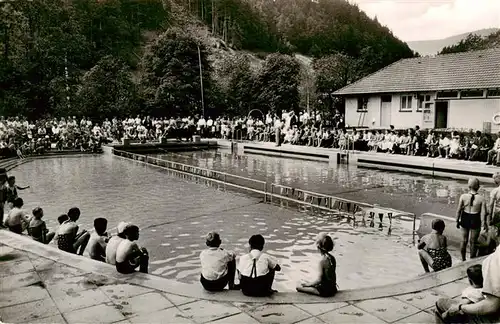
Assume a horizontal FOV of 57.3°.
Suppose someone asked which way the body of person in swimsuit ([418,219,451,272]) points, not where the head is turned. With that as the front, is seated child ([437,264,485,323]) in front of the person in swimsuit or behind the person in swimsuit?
behind

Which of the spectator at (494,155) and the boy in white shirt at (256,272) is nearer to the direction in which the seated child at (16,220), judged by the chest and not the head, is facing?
the spectator

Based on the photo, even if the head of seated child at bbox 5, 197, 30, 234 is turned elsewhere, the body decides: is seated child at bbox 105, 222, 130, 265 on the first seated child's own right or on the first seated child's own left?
on the first seated child's own right

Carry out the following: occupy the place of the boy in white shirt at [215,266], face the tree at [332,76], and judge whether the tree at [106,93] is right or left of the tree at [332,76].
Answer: left

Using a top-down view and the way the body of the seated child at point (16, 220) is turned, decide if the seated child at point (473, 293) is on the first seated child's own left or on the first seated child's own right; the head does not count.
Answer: on the first seated child's own right

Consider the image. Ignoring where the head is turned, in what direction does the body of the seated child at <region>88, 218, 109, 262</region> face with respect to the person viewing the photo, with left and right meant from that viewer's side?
facing away from the viewer and to the right of the viewer

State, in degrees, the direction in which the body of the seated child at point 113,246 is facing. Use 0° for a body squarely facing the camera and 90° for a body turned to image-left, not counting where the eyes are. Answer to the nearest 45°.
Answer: approximately 225°

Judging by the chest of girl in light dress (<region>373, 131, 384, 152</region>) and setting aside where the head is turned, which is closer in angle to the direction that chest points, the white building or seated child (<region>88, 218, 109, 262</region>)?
the seated child

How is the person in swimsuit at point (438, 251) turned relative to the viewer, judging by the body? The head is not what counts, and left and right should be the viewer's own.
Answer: facing away from the viewer and to the left of the viewer

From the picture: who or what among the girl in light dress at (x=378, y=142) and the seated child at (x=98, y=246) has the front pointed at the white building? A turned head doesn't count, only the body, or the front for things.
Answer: the seated child

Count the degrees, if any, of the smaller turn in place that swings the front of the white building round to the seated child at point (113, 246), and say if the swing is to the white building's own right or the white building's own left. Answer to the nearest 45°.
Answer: approximately 45° to the white building's own left

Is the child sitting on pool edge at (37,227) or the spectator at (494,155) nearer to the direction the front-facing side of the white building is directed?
the child sitting on pool edge

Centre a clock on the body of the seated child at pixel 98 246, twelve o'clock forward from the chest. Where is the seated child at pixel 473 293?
the seated child at pixel 473 293 is roughly at 3 o'clock from the seated child at pixel 98 246.

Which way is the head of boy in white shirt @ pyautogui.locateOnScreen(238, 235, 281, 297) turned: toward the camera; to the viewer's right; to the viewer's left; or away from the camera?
away from the camera

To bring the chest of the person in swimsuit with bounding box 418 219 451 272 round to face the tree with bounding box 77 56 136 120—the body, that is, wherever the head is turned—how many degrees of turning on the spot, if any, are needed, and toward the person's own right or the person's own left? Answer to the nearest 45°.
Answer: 0° — they already face it
